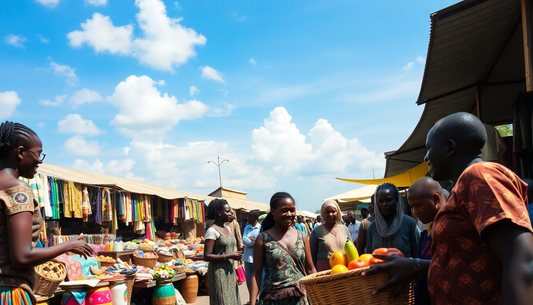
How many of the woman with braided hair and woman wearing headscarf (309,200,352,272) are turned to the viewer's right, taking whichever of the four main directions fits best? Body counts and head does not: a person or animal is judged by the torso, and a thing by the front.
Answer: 1

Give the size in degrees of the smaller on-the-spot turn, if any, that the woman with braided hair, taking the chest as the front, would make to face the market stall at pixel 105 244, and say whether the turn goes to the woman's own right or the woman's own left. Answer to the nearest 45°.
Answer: approximately 90° to the woman's own left

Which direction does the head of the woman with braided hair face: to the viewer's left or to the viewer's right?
to the viewer's right

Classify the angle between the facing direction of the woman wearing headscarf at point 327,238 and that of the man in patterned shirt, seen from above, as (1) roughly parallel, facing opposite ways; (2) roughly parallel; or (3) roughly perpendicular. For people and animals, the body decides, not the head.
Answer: roughly perpendicular

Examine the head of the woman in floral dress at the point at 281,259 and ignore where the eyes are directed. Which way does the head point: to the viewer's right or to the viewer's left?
to the viewer's right

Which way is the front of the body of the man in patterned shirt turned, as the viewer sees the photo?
to the viewer's left

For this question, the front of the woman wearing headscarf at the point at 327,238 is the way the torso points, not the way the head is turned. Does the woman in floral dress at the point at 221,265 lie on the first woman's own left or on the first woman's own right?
on the first woman's own right

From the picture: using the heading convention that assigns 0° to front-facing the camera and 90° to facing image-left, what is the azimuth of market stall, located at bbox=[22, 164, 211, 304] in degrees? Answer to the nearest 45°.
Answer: approximately 315°

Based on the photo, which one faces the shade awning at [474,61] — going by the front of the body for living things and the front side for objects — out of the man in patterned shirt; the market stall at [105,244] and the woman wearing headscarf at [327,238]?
the market stall

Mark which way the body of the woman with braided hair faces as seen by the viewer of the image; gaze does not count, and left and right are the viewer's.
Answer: facing to the right of the viewer

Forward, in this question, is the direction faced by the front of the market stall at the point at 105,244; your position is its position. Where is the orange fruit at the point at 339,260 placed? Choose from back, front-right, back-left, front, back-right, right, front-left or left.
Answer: front-right
